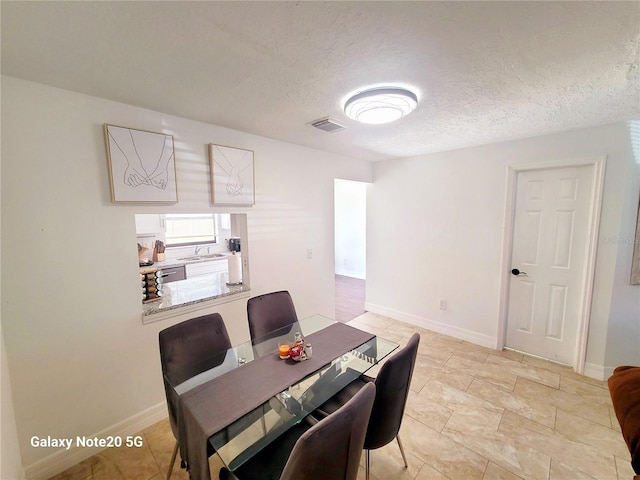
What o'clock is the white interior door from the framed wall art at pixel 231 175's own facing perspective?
The white interior door is roughly at 11 o'clock from the framed wall art.

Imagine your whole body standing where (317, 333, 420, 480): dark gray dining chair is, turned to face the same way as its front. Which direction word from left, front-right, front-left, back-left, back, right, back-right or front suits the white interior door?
right

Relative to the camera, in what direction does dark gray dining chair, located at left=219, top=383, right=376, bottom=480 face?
facing away from the viewer and to the left of the viewer

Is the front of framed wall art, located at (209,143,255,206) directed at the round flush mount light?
yes

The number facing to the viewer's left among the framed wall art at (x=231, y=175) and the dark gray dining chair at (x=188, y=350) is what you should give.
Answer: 0

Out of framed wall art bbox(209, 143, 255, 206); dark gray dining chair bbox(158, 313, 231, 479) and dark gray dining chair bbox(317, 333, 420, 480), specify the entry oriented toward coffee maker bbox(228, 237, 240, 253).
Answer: dark gray dining chair bbox(317, 333, 420, 480)

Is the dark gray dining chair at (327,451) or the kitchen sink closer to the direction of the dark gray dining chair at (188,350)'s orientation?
the dark gray dining chair

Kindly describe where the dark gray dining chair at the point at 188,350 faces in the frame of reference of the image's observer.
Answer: facing the viewer and to the right of the viewer

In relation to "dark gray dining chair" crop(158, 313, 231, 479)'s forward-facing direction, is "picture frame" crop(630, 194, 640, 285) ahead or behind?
ahead

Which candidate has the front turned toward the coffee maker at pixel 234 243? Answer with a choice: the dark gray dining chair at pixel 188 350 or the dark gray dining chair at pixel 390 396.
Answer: the dark gray dining chair at pixel 390 396

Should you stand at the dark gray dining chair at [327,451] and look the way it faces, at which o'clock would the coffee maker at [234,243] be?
The coffee maker is roughly at 1 o'clock from the dark gray dining chair.

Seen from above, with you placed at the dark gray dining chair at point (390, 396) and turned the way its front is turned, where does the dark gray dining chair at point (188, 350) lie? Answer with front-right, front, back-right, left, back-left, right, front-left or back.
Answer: front-left

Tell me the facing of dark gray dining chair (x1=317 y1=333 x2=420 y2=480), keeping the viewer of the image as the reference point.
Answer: facing away from the viewer and to the left of the viewer

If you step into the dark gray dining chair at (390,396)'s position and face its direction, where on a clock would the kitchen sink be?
The kitchen sink is roughly at 12 o'clock from the dark gray dining chair.

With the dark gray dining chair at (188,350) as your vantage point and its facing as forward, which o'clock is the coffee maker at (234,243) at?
The coffee maker is roughly at 8 o'clock from the dark gray dining chair.
